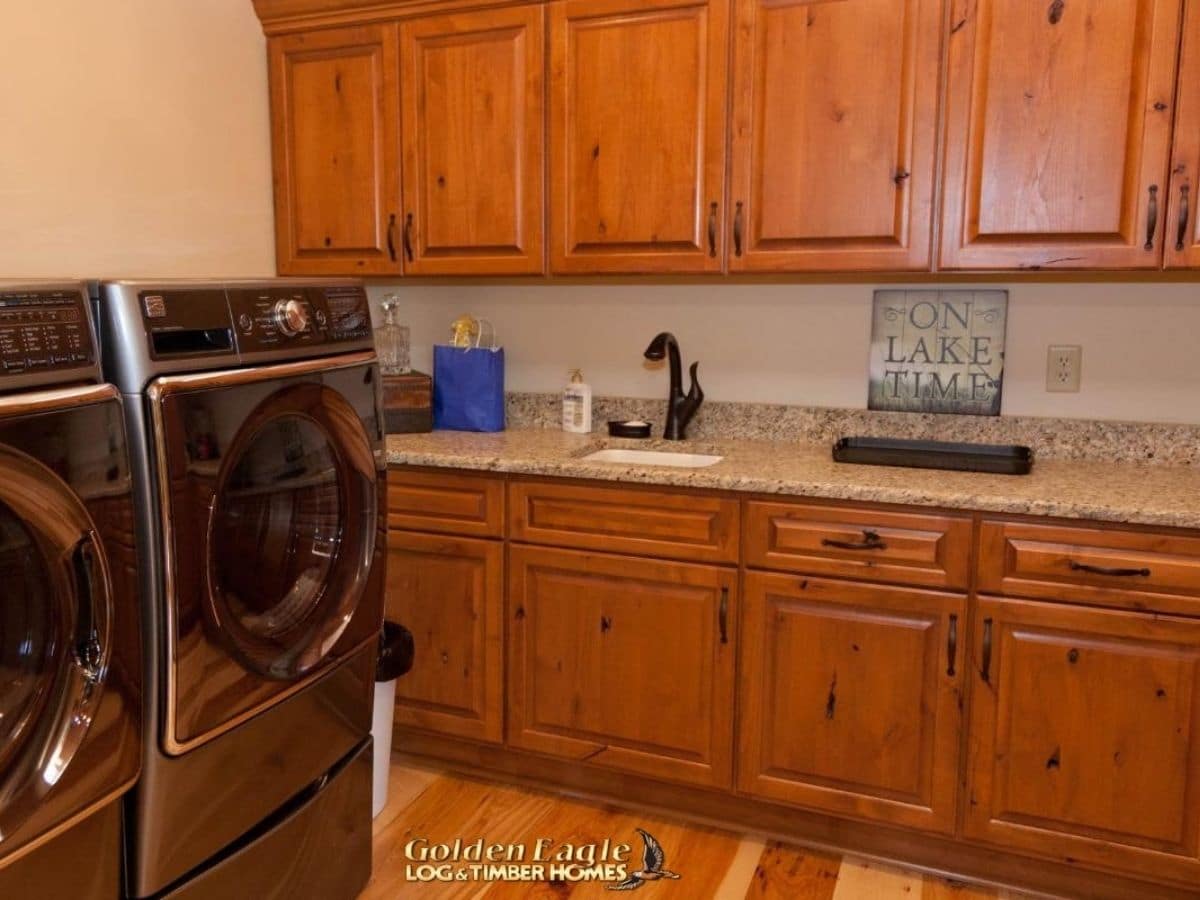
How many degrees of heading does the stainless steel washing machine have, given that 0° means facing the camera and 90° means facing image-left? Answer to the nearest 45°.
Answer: approximately 315°

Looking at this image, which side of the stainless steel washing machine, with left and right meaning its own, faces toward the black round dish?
left

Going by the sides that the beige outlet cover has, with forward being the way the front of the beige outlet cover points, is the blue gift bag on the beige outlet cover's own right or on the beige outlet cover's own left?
on the beige outlet cover's own right

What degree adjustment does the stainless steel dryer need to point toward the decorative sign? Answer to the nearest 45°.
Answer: approximately 45° to its left

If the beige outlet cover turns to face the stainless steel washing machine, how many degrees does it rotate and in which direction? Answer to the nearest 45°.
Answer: approximately 45° to its right

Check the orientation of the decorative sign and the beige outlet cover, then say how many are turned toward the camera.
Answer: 2

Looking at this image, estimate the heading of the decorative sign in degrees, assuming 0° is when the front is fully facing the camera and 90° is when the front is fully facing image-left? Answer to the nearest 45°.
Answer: approximately 0°

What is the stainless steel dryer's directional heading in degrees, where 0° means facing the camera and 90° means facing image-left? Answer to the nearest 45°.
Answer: approximately 315°

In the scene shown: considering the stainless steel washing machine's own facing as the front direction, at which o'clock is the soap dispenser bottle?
The soap dispenser bottle is roughly at 9 o'clock from the stainless steel washing machine.

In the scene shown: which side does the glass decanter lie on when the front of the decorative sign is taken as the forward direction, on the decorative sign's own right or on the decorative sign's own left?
on the decorative sign's own right
